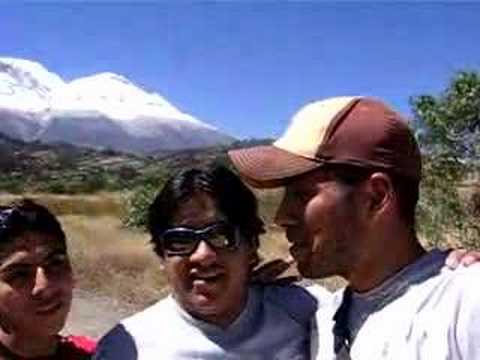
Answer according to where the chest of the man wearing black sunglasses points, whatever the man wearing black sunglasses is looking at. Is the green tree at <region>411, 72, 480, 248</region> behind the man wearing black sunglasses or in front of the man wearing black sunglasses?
behind

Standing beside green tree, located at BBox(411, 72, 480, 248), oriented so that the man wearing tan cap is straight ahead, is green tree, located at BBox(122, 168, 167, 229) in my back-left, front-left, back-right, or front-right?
back-right

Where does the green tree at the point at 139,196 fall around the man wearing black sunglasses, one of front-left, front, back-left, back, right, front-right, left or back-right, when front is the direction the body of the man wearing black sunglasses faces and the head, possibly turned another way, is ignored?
back

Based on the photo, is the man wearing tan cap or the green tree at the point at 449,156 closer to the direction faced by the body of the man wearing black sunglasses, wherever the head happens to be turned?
the man wearing tan cap

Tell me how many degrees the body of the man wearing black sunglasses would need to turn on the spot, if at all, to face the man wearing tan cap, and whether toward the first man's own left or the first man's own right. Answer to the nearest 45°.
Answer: approximately 45° to the first man's own left

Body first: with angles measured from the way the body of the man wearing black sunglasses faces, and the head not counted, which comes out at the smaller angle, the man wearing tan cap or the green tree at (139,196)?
the man wearing tan cap

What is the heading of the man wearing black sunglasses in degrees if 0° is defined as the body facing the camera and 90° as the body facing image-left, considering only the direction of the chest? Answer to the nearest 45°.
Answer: approximately 0°
